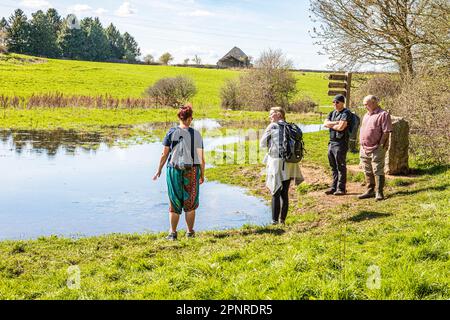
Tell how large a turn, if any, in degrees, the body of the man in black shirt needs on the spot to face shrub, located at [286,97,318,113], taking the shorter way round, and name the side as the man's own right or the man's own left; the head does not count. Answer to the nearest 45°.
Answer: approximately 135° to the man's own right

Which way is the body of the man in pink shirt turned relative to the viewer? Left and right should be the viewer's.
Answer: facing the viewer and to the left of the viewer

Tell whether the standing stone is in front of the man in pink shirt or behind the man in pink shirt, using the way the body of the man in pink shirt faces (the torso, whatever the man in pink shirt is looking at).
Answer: behind

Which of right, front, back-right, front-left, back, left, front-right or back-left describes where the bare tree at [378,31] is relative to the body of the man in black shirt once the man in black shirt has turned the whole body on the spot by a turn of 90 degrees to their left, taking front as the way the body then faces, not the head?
back-left

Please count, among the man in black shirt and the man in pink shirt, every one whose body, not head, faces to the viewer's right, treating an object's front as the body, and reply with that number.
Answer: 0

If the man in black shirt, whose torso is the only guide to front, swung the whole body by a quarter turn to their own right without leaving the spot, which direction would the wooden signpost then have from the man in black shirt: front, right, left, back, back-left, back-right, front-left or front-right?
front-right

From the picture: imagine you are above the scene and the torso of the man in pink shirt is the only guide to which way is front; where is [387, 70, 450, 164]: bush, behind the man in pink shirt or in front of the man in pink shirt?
behind
